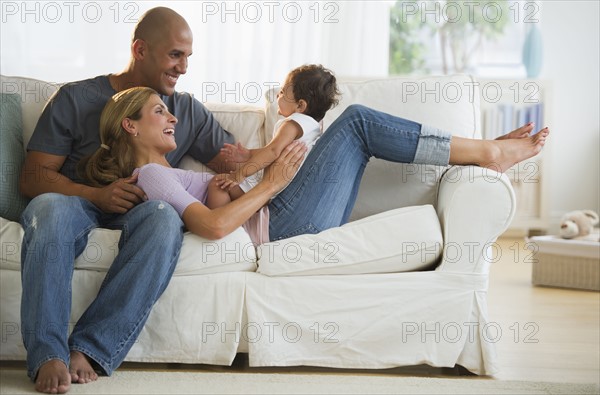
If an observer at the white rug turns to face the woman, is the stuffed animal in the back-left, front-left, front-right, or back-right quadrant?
front-right

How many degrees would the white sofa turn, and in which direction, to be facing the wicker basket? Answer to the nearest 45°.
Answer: approximately 135° to its left

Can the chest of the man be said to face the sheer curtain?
no

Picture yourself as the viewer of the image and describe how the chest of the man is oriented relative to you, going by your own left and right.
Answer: facing the viewer

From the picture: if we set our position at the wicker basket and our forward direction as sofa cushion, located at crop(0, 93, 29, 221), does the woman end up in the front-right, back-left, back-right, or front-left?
front-left

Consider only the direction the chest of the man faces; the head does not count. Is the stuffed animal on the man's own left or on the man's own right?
on the man's own left

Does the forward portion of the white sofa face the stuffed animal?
no
